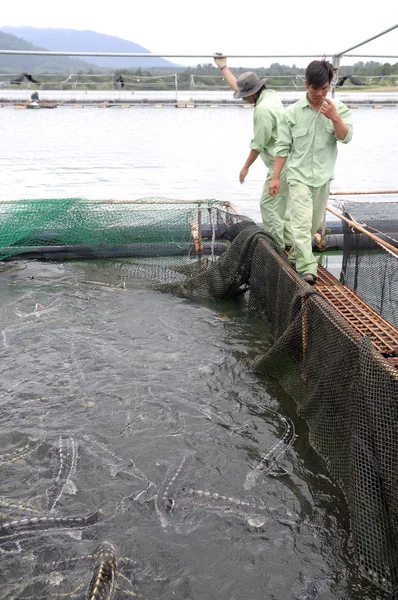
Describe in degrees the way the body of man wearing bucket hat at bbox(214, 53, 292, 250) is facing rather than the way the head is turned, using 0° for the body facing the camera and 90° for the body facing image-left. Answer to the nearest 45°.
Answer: approximately 90°

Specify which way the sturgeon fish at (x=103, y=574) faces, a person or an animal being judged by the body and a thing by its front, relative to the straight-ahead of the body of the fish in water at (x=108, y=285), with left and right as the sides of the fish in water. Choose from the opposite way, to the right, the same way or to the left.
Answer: to the right

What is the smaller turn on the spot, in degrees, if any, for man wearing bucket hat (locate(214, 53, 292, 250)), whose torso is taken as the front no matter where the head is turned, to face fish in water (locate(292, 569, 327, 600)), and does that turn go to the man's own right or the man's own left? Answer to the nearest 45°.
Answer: approximately 90° to the man's own left

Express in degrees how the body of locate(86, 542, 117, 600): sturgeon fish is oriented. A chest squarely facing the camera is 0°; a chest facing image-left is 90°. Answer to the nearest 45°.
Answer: approximately 180°

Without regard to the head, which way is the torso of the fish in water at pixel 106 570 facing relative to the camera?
away from the camera

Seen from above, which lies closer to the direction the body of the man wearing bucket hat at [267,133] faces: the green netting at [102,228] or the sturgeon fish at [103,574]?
the green netting

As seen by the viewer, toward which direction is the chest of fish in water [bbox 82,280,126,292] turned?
to the viewer's left
